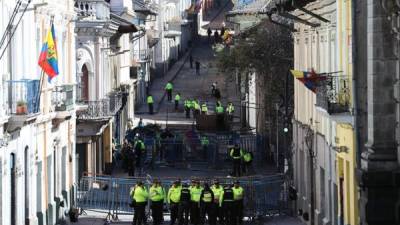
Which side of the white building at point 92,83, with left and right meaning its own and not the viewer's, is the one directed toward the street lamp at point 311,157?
front

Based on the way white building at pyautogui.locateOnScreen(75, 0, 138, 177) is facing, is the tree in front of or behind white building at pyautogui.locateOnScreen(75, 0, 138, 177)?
in front

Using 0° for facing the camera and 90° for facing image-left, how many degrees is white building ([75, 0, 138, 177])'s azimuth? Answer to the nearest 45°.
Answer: approximately 315°

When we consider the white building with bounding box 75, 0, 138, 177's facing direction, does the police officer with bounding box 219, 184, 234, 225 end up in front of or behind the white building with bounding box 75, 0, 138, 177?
in front

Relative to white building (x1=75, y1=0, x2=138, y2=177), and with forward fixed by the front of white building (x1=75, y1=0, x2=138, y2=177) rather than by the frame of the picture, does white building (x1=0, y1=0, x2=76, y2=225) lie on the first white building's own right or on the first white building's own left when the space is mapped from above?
on the first white building's own right
